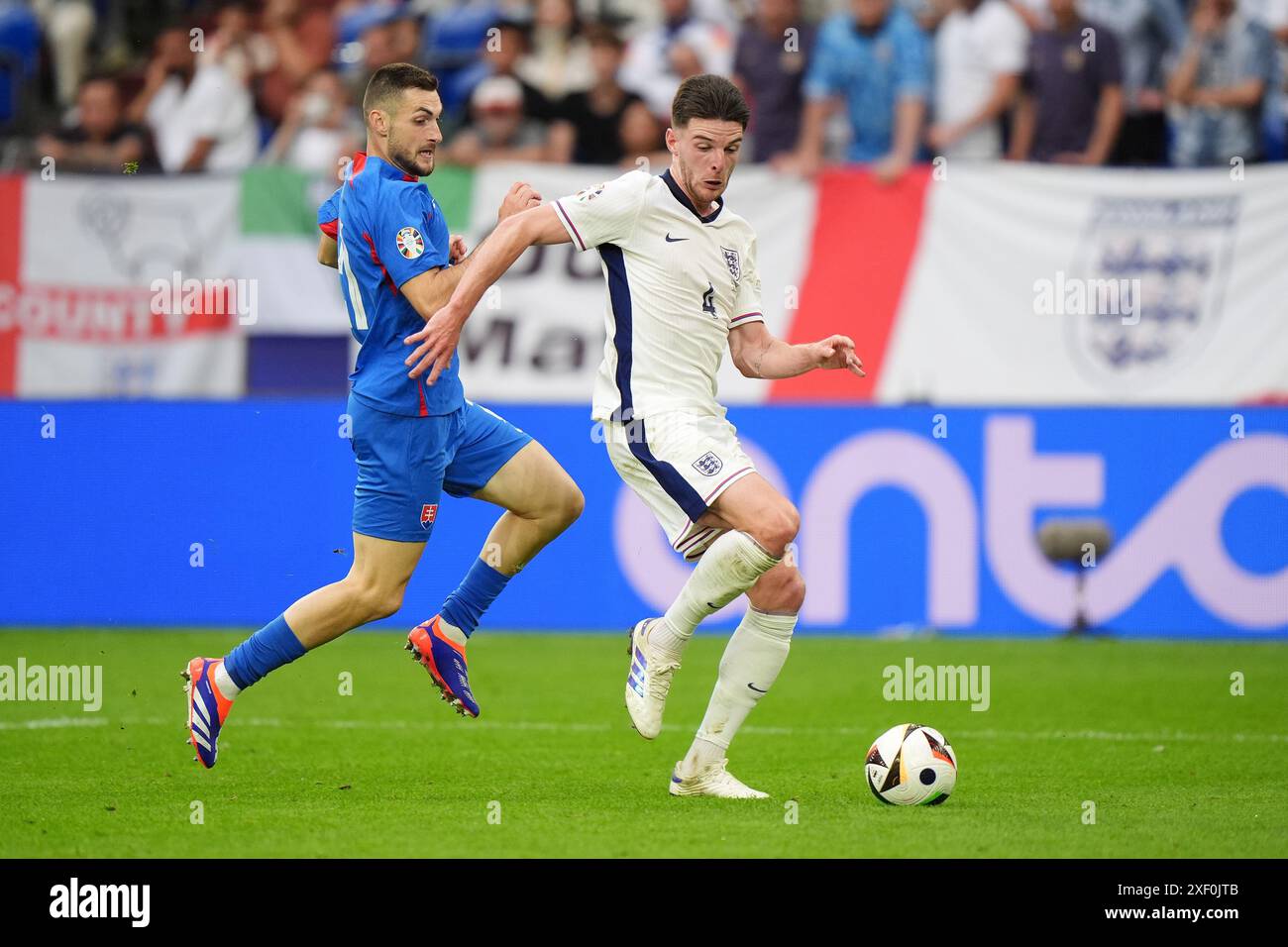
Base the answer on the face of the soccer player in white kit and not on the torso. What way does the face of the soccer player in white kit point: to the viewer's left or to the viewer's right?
to the viewer's right

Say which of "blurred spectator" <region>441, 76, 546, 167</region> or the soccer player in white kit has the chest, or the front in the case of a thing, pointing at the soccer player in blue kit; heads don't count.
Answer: the blurred spectator

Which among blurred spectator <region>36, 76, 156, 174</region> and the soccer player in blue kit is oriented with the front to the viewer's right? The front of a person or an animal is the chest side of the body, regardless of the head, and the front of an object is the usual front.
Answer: the soccer player in blue kit

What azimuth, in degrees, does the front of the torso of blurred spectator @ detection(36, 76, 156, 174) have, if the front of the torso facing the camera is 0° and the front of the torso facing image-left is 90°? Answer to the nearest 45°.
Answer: approximately 0°

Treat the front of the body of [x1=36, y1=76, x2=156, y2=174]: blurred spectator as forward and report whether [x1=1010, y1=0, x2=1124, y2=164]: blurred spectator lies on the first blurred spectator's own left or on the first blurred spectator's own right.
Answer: on the first blurred spectator's own left

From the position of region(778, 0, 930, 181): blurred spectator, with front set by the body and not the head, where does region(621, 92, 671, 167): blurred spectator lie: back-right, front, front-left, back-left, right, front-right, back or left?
right

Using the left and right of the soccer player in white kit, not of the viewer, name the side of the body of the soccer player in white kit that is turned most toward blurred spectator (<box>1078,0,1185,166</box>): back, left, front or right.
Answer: left

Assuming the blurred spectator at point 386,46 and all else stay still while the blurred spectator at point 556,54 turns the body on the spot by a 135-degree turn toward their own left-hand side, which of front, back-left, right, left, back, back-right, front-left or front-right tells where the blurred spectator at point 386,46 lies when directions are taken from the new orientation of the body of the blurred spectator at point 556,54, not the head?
back-left

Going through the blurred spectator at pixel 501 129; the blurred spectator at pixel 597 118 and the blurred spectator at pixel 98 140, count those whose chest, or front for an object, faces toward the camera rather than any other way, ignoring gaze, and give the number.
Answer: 3

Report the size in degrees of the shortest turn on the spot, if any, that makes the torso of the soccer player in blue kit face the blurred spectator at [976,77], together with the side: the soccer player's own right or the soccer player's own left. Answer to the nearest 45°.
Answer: approximately 45° to the soccer player's own left

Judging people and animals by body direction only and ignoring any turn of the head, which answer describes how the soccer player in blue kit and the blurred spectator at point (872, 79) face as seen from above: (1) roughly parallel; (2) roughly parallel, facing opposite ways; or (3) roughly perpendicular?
roughly perpendicular

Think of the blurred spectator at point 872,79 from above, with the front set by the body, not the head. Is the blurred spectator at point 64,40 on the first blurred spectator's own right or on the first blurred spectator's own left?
on the first blurred spectator's own right

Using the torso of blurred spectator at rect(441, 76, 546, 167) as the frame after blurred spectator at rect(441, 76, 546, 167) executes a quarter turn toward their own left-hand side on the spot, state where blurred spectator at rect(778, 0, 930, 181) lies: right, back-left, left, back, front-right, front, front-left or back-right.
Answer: front
